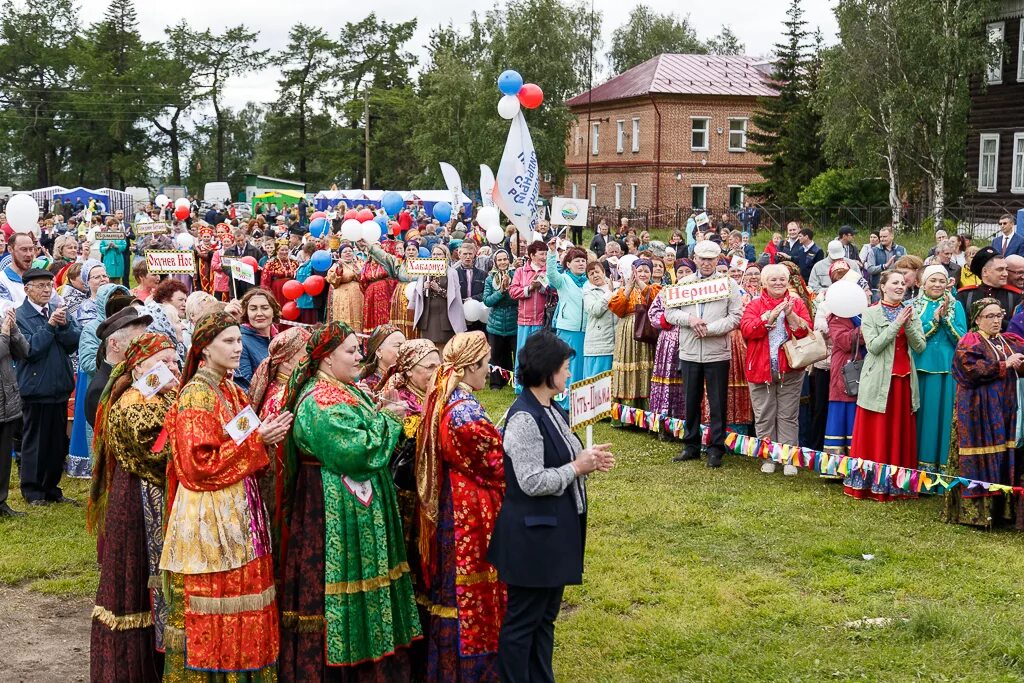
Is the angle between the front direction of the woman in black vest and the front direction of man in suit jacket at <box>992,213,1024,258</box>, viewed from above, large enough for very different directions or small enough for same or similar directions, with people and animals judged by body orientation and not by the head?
very different directions

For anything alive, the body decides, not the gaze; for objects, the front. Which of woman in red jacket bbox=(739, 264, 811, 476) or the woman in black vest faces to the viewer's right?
the woman in black vest

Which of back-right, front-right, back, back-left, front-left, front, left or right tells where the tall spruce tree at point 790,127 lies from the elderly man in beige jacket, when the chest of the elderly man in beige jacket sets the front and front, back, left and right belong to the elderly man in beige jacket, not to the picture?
back

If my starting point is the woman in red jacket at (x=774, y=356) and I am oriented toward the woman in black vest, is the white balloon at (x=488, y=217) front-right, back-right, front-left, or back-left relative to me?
back-right

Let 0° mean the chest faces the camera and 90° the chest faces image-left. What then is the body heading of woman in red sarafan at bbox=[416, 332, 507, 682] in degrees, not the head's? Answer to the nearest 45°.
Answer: approximately 270°

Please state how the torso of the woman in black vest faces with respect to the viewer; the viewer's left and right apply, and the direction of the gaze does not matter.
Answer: facing to the right of the viewer

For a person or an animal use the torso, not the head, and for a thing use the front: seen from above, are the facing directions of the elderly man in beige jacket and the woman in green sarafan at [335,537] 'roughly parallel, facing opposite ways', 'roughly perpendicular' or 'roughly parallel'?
roughly perpendicular

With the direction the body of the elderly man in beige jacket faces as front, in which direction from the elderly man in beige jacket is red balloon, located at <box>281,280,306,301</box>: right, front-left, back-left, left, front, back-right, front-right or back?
back-right

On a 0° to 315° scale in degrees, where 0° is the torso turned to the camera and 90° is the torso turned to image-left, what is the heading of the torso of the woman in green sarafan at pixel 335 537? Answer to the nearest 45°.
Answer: approximately 270°

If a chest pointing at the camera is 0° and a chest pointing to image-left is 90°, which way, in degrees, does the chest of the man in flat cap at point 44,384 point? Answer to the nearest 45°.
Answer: approximately 315°

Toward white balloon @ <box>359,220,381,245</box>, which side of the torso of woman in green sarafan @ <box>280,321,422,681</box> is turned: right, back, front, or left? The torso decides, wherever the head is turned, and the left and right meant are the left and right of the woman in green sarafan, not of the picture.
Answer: left

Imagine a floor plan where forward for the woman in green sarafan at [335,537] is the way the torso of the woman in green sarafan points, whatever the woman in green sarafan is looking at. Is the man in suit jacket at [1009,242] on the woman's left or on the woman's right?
on the woman's left

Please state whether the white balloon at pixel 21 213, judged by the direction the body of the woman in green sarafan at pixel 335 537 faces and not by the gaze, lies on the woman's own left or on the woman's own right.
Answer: on the woman's own left
